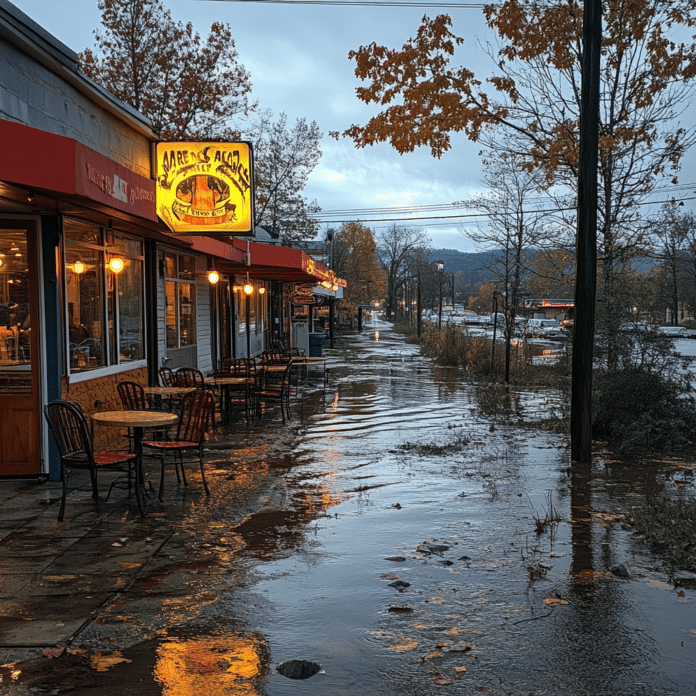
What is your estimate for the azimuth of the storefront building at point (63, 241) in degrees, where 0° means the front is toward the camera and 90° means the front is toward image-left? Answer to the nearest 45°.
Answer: approximately 315°

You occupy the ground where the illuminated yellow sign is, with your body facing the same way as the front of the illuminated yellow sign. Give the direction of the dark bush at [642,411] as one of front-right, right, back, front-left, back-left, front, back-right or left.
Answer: left

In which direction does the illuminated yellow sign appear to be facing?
toward the camera

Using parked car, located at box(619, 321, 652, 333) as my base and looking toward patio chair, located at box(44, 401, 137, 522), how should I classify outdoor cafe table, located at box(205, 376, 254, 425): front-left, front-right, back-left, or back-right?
front-right
